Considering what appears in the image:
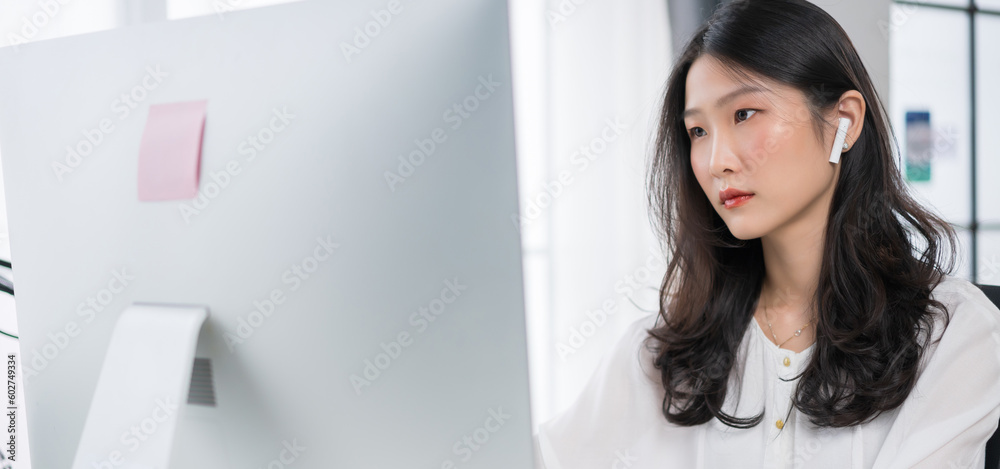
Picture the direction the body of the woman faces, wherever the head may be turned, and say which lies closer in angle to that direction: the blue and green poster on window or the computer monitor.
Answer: the computer monitor

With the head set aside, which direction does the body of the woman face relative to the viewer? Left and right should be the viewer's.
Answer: facing the viewer and to the left of the viewer

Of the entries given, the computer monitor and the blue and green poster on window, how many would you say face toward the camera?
1

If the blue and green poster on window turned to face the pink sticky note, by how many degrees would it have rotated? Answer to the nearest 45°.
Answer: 0° — it already faces it

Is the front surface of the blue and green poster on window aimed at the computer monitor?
yes

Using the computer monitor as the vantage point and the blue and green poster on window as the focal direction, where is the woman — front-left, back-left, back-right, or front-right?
front-right

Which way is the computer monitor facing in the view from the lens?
facing away from the viewer and to the right of the viewer

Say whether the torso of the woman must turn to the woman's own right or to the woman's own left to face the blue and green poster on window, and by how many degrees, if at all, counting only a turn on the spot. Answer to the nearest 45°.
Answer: approximately 135° to the woman's own right

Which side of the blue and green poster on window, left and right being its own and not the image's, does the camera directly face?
front

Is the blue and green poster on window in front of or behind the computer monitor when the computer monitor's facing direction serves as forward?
in front

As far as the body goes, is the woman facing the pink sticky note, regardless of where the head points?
yes
